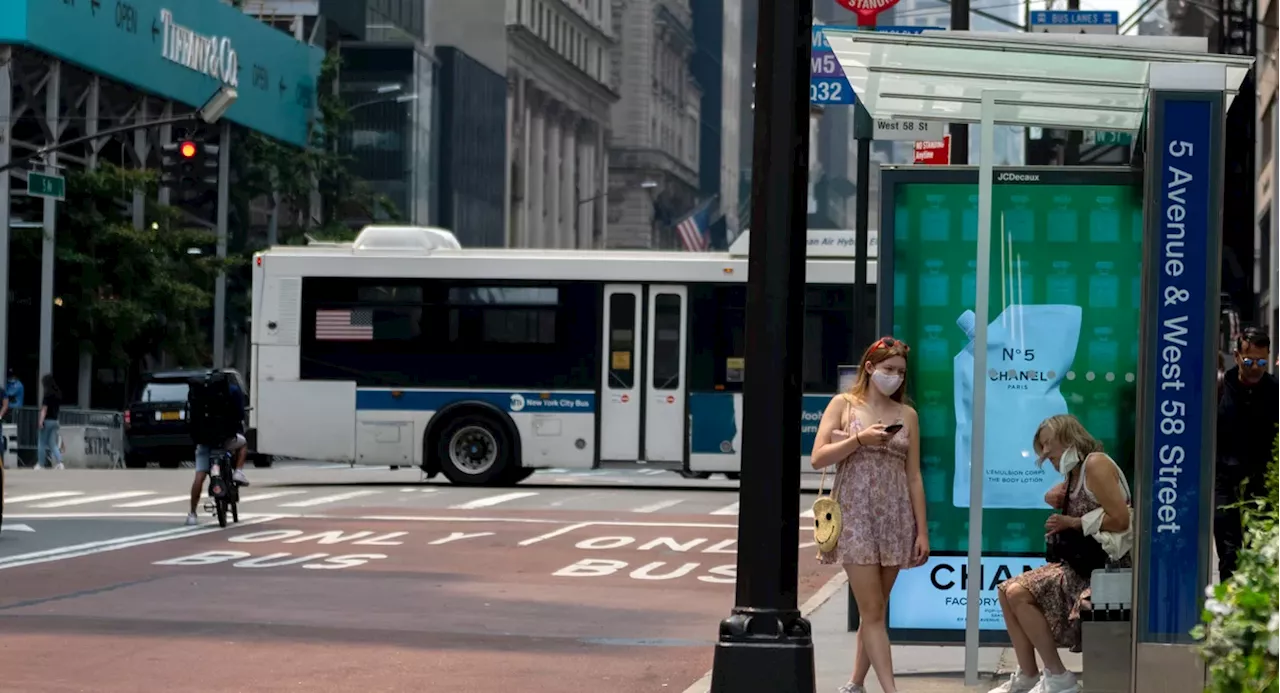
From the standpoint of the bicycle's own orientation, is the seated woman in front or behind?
behind

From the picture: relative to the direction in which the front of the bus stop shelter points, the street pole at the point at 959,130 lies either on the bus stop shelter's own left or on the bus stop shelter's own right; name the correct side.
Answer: on the bus stop shelter's own right

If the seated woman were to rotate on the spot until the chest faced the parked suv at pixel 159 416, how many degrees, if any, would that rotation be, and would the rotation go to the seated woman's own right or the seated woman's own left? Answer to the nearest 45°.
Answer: approximately 45° to the seated woman's own right

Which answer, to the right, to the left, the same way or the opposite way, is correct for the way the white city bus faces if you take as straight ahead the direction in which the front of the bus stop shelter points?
the opposite way

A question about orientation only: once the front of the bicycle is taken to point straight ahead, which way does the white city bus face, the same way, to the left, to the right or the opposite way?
to the right

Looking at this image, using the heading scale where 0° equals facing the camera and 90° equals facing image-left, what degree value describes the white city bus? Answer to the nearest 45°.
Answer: approximately 270°

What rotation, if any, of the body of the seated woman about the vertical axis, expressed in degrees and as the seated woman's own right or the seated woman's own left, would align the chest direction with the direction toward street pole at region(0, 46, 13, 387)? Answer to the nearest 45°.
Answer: approximately 45° to the seated woman's own right

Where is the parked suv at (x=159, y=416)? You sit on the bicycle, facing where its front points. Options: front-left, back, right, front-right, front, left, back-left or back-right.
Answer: front

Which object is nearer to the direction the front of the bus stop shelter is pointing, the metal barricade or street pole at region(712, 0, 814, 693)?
the street pole

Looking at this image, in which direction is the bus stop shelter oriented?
to the viewer's left

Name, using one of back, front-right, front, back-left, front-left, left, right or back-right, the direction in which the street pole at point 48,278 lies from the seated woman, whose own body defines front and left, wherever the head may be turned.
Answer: front-right

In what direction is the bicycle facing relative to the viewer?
away from the camera

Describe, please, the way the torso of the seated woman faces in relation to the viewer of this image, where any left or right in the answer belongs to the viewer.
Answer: facing to the left of the viewer
